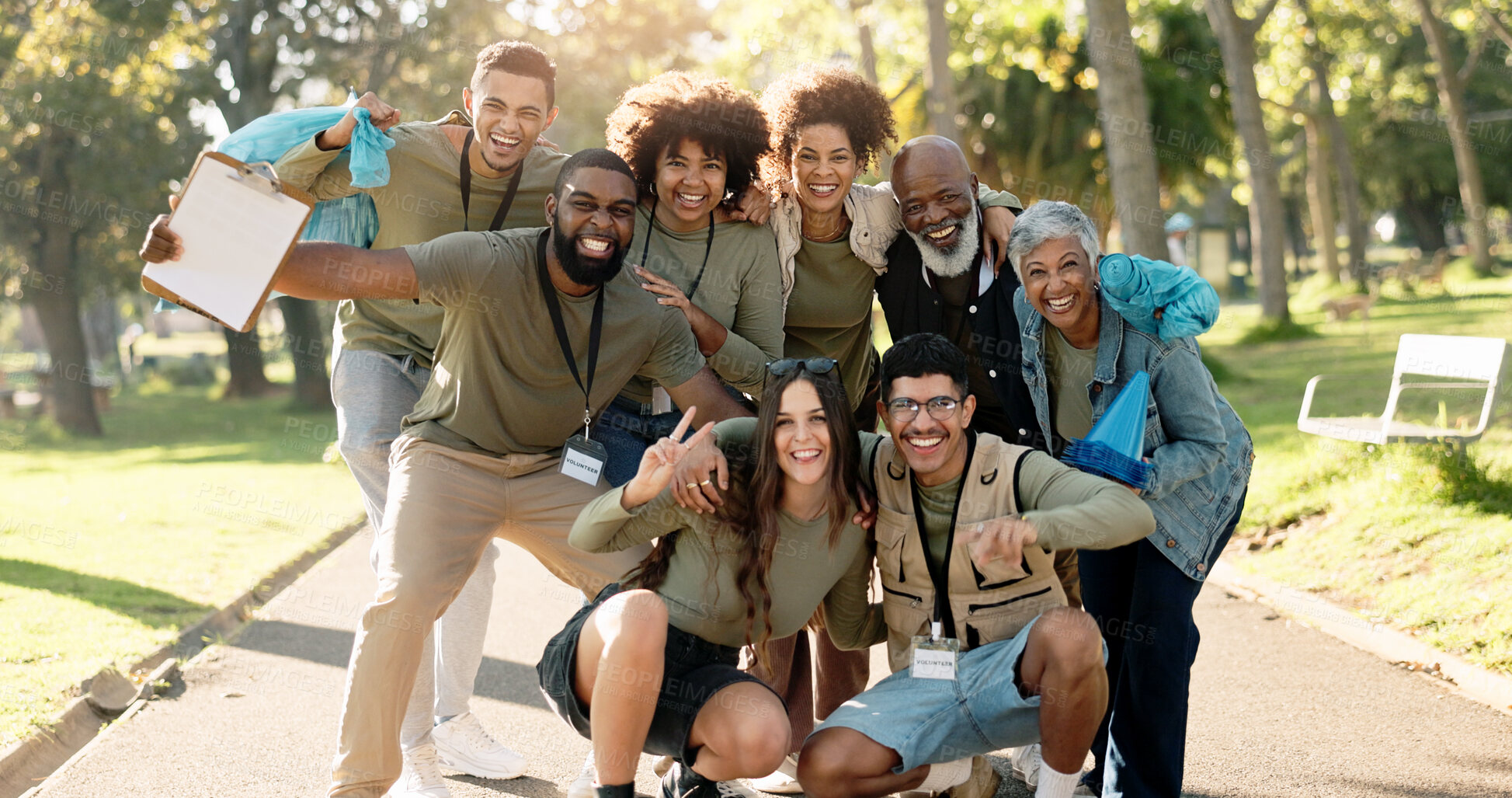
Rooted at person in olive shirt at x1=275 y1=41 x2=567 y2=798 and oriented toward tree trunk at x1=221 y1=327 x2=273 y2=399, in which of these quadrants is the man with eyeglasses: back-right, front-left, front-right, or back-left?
back-right

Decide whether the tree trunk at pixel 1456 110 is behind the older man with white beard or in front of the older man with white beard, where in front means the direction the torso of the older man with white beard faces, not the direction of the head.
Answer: behind

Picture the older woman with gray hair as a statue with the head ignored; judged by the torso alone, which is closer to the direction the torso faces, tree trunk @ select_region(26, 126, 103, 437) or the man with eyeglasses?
the man with eyeglasses

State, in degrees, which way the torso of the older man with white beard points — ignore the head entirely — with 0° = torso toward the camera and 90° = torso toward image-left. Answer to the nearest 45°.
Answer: approximately 0°

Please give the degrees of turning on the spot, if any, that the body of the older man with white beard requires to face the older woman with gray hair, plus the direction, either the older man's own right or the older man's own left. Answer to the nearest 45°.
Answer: approximately 45° to the older man's own left

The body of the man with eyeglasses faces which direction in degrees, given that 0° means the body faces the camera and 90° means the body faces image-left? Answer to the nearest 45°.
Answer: approximately 0°
